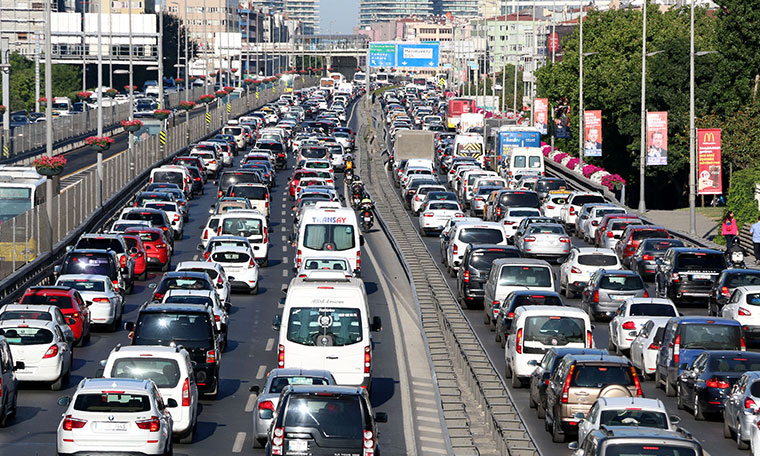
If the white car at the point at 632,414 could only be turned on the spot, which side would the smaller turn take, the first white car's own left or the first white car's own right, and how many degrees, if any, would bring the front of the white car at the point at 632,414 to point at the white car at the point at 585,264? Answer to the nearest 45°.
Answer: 0° — it already faces it

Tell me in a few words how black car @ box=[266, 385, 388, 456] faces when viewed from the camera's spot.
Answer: facing away from the viewer

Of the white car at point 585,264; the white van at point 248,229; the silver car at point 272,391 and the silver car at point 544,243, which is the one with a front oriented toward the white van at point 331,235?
the silver car at point 272,391

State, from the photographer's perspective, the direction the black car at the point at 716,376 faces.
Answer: facing away from the viewer and to the left of the viewer

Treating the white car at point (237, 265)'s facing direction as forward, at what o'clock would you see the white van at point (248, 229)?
The white van is roughly at 12 o'clock from the white car.

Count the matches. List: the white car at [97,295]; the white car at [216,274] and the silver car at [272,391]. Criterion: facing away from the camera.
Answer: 3

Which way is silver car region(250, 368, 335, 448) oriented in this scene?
away from the camera

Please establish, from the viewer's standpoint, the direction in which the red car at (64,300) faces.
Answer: facing away from the viewer

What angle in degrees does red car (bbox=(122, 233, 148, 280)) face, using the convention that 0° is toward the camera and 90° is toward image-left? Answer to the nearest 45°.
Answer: approximately 180°

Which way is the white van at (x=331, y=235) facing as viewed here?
away from the camera

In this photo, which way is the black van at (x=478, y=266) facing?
away from the camera

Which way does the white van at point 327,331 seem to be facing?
away from the camera

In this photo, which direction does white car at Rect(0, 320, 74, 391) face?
away from the camera
